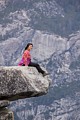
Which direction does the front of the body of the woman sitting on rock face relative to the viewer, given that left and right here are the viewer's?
facing to the right of the viewer
